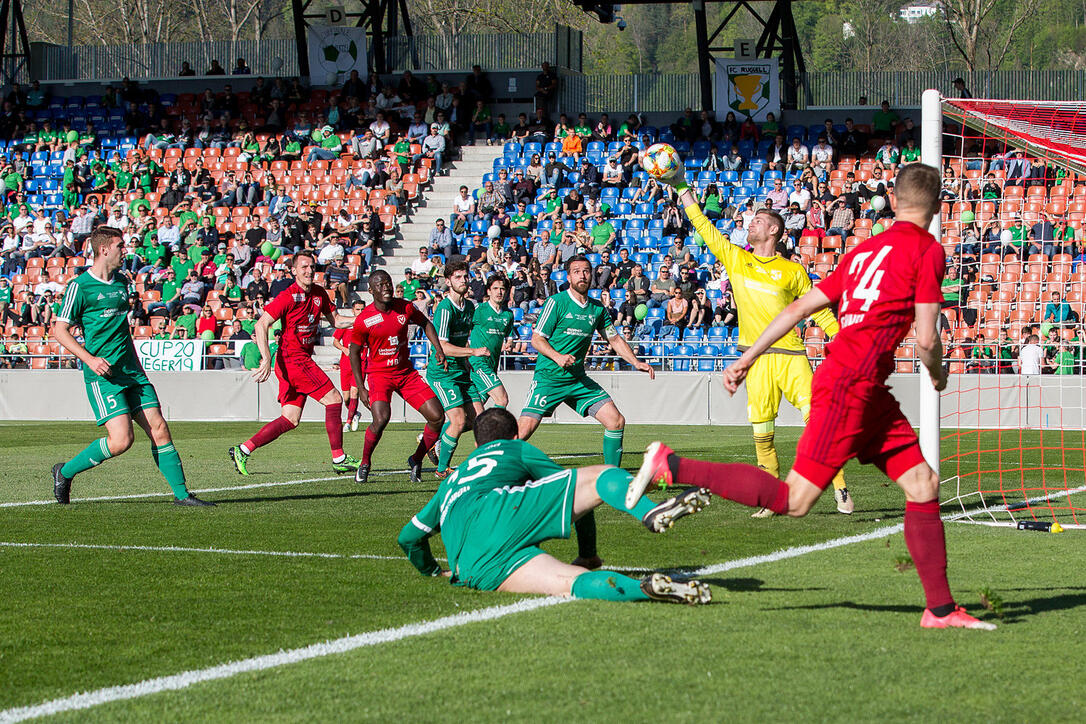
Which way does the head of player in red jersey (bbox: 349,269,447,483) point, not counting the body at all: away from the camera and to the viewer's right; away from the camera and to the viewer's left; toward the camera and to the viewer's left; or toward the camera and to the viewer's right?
toward the camera and to the viewer's right

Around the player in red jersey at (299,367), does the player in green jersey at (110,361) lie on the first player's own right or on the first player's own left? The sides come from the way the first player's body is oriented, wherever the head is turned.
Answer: on the first player's own right

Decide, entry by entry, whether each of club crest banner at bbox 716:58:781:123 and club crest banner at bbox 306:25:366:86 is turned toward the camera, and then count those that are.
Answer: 2

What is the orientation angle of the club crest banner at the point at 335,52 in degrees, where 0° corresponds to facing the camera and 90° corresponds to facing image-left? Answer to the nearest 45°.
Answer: approximately 0°

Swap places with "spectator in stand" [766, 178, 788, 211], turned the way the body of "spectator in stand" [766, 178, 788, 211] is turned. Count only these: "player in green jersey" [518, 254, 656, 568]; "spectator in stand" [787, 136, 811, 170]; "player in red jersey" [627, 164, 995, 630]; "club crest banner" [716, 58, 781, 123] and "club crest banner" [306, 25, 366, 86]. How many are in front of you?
2

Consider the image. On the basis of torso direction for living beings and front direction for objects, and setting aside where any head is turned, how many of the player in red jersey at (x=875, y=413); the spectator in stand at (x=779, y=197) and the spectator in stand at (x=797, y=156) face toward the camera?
2

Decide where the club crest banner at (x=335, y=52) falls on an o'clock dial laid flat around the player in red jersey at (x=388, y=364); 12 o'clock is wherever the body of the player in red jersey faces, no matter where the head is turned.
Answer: The club crest banner is roughly at 6 o'clock from the player in red jersey.

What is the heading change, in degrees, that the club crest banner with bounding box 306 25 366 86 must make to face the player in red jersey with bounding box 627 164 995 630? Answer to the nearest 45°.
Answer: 0° — it already faces them

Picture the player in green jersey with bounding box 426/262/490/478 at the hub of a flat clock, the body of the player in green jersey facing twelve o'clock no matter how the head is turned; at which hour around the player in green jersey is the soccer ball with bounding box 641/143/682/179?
The soccer ball is roughly at 1 o'clock from the player in green jersey.

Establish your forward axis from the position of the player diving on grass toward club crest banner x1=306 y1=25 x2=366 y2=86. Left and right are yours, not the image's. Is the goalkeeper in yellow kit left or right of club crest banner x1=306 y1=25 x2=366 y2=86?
right

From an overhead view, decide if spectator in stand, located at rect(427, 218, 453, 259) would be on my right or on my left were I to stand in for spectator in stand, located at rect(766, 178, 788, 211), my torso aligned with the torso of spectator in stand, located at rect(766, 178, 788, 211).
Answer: on my right

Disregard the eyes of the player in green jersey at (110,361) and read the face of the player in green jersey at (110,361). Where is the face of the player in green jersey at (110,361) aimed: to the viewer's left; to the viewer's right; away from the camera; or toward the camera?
to the viewer's right

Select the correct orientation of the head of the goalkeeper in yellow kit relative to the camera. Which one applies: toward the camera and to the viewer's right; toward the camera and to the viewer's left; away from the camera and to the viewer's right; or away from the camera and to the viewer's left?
toward the camera and to the viewer's left

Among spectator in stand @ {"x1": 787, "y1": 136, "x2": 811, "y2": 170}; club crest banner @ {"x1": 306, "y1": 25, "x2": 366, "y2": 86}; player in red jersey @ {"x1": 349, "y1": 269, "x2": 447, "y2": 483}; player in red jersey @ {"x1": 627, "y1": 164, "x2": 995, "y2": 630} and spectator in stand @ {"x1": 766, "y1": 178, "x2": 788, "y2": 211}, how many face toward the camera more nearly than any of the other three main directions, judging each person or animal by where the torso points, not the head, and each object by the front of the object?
4
